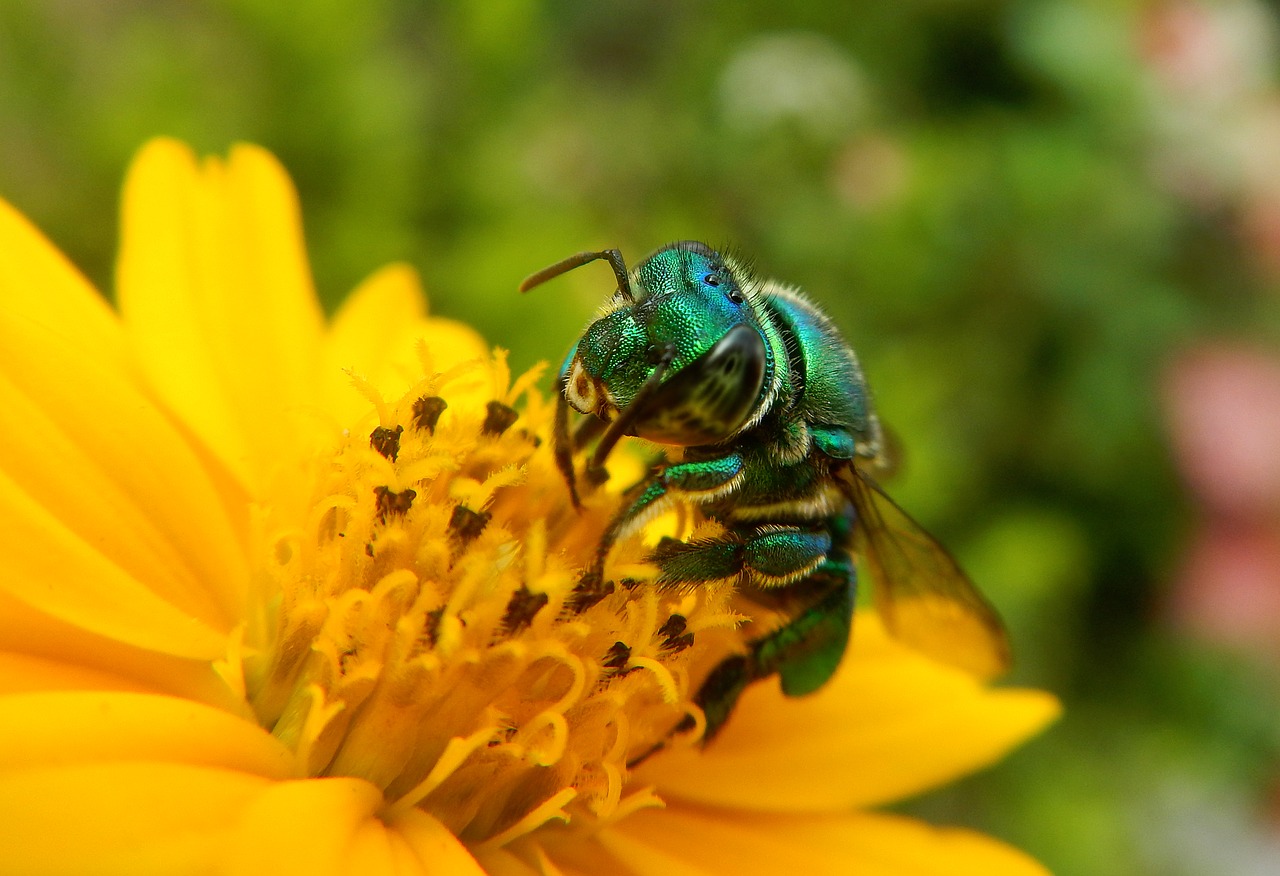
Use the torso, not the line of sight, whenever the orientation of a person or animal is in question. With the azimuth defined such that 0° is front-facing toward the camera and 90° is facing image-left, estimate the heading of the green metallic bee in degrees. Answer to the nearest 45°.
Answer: approximately 45°
